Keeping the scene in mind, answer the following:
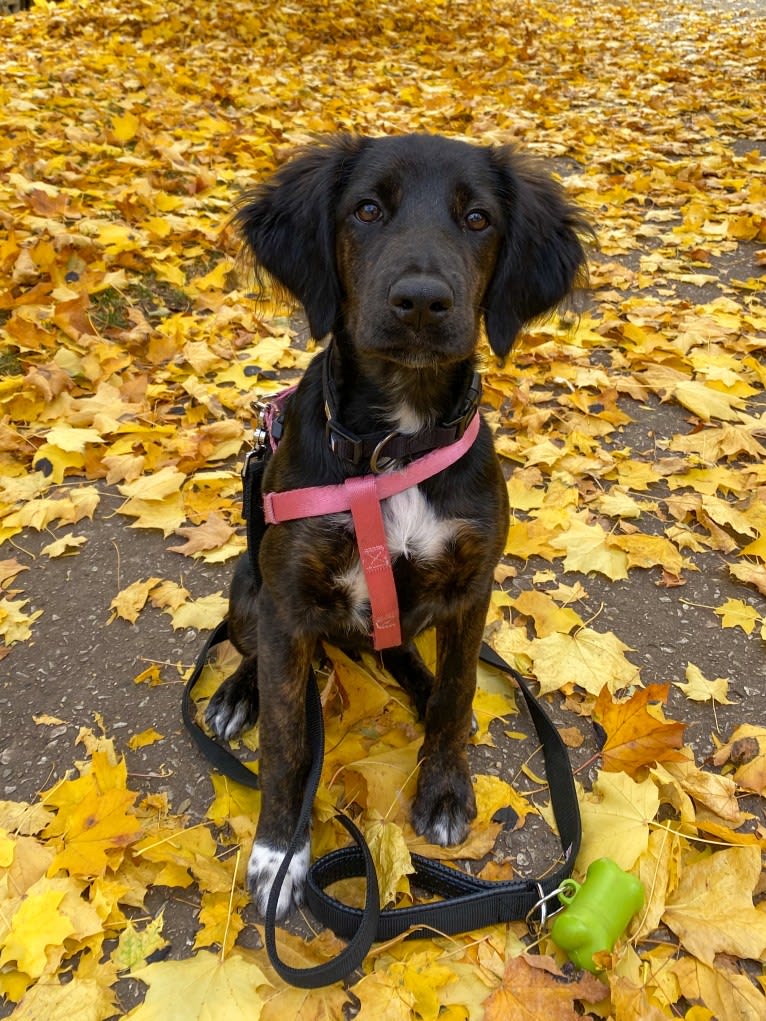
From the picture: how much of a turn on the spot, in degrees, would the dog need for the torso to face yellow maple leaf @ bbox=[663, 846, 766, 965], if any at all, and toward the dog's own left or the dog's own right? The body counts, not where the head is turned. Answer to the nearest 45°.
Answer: approximately 45° to the dog's own left

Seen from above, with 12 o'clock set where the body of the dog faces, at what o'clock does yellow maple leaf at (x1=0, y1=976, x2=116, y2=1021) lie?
The yellow maple leaf is roughly at 1 o'clock from the dog.

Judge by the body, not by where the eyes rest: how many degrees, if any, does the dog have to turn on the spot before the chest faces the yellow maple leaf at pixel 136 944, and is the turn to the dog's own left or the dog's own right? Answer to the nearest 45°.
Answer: approximately 45° to the dog's own right

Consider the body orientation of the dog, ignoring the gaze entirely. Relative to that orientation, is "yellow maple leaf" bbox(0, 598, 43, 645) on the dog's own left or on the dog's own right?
on the dog's own right

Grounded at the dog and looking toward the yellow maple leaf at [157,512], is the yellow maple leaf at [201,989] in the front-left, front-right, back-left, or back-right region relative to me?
back-left

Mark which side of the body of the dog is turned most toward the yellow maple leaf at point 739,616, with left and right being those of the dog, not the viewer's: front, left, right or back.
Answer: left

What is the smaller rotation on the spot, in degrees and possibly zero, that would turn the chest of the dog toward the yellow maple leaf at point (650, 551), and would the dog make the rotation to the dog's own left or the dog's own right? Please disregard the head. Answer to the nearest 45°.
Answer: approximately 135° to the dog's own left

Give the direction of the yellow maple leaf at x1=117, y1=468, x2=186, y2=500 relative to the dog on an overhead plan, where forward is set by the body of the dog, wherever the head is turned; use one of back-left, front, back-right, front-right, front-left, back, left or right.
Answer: back-right

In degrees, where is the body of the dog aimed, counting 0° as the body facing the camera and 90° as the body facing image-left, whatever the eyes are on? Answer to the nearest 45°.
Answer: approximately 0°

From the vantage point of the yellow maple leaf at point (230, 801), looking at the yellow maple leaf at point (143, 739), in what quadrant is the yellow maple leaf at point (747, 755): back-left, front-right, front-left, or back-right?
back-right
